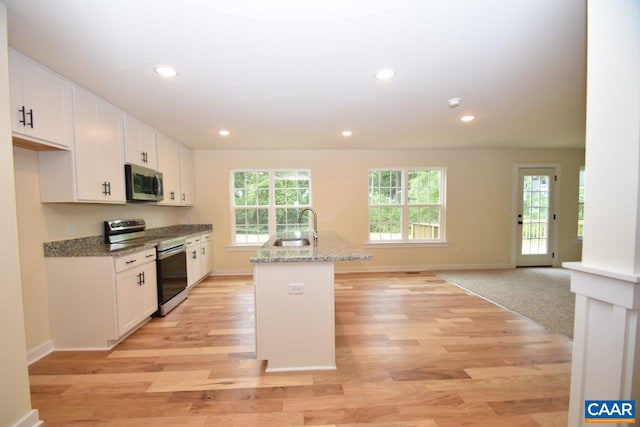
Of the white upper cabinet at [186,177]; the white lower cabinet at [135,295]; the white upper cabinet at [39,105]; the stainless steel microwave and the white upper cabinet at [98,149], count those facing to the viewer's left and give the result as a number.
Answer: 0

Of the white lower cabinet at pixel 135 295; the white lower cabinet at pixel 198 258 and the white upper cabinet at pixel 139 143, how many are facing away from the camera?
0

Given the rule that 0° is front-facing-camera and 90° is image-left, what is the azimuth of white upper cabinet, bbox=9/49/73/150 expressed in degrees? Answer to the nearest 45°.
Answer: approximately 315°

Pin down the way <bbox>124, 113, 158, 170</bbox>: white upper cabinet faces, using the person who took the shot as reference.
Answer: facing the viewer and to the right of the viewer

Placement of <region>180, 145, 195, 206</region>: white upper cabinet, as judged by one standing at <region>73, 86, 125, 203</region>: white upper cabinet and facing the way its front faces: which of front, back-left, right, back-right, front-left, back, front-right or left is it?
left

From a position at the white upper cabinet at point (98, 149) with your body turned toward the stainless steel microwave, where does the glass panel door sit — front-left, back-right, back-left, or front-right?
front-right

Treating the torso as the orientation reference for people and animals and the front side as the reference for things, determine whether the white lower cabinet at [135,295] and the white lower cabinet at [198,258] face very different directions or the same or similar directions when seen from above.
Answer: same or similar directions

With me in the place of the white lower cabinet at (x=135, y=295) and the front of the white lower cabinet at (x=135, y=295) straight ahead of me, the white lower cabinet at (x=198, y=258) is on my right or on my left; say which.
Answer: on my left

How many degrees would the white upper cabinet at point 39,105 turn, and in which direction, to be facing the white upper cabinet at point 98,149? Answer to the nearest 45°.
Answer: approximately 90° to its left

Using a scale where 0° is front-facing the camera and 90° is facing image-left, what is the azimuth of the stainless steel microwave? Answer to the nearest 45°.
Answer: approximately 315°

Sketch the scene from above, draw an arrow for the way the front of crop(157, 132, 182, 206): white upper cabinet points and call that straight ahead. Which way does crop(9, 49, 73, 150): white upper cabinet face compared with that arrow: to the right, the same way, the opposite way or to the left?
the same way

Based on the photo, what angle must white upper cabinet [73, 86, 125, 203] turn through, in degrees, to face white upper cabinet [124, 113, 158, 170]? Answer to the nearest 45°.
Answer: approximately 90° to its left
